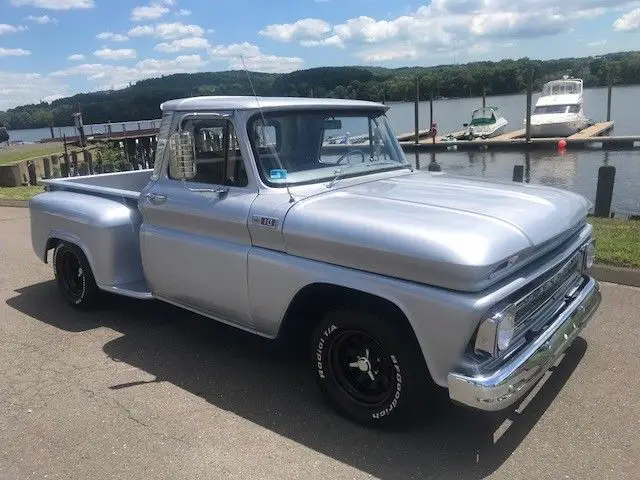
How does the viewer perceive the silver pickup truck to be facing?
facing the viewer and to the right of the viewer

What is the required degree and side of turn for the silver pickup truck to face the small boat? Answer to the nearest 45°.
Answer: approximately 135° to its left

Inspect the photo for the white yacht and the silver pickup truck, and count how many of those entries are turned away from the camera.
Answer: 0

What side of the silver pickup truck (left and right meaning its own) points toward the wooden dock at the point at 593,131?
left

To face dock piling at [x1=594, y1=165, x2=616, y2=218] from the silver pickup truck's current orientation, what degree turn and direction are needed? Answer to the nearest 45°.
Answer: approximately 90° to its left
